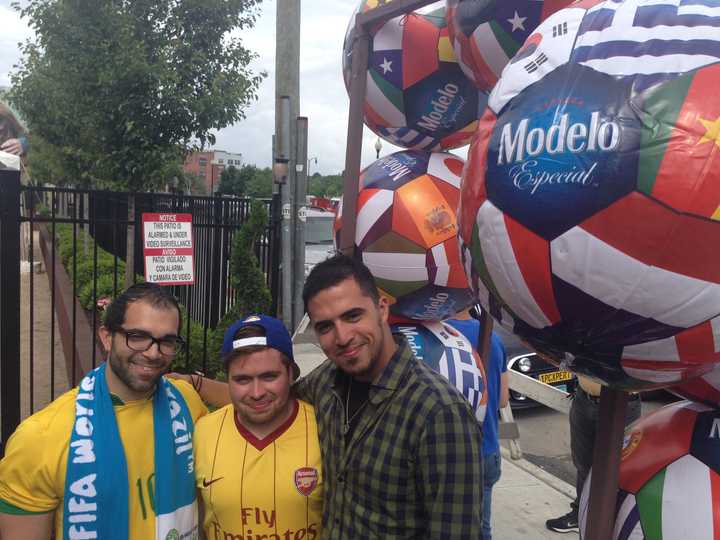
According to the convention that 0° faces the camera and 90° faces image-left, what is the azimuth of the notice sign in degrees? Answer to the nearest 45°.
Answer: approximately 0°

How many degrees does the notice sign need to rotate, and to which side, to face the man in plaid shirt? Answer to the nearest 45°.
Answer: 0° — it already faces them

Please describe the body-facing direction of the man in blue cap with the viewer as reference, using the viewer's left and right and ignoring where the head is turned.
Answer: facing the viewer

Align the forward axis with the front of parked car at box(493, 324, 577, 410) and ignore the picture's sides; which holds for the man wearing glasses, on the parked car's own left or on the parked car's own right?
on the parked car's own right

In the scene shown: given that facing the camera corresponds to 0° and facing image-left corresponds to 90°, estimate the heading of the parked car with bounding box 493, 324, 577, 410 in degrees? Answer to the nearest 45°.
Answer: approximately 315°

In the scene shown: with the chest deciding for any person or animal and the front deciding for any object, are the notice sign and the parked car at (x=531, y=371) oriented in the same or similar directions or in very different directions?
same or similar directions

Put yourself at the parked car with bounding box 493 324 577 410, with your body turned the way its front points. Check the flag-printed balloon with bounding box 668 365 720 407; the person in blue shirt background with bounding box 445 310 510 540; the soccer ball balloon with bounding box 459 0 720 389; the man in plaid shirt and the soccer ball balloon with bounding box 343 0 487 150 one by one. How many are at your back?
0

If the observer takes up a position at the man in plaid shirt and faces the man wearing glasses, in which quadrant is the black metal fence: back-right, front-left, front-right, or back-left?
front-right

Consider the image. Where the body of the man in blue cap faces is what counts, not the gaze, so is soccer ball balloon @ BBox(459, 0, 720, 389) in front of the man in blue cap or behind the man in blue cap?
in front

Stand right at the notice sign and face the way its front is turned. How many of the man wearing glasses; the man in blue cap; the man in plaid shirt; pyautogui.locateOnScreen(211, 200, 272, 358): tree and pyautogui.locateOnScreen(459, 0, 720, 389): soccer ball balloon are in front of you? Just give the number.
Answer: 4

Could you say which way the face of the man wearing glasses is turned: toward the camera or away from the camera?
toward the camera

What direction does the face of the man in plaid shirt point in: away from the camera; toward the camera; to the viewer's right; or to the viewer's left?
toward the camera

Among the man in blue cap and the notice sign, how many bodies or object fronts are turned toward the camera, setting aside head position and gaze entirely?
2
